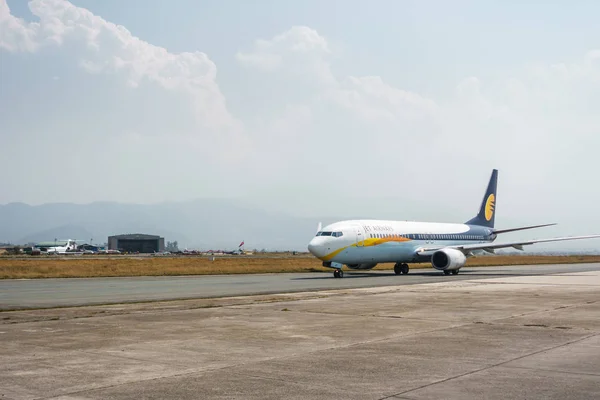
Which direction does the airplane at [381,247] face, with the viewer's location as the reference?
facing the viewer and to the left of the viewer
